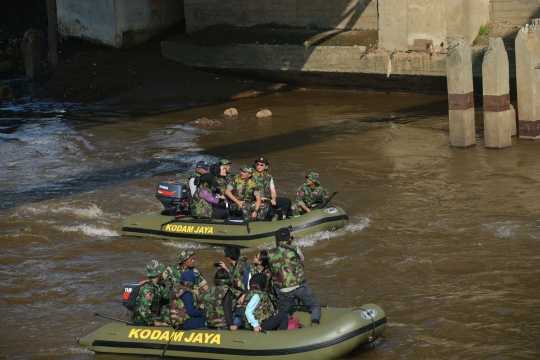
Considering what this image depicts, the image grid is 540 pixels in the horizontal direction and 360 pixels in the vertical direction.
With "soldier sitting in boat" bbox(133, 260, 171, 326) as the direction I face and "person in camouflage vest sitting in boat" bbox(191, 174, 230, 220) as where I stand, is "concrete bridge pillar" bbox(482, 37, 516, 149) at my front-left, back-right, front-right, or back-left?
back-left

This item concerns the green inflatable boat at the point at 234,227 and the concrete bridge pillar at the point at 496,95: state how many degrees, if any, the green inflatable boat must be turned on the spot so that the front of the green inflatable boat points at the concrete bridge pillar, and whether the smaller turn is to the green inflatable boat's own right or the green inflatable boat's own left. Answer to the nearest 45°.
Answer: approximately 45° to the green inflatable boat's own left

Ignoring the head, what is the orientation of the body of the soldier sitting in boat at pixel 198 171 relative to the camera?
to the viewer's right

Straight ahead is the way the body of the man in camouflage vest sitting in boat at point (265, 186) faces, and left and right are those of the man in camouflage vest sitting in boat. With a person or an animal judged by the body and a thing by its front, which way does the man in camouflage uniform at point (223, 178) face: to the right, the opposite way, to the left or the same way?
the same way

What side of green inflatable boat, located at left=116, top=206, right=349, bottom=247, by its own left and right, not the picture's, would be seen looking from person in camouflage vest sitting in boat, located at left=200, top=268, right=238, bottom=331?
right

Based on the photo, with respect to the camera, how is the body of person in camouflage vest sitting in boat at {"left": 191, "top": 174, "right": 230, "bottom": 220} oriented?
to the viewer's right

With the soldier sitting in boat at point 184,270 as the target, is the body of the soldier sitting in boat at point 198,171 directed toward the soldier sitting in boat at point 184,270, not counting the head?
no

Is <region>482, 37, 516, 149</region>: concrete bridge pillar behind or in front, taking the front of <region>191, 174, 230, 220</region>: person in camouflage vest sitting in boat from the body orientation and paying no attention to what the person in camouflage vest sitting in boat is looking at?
in front

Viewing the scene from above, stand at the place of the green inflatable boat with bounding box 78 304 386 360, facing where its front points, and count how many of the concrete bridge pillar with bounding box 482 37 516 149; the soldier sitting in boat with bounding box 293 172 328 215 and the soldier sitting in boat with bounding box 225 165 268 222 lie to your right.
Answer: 0

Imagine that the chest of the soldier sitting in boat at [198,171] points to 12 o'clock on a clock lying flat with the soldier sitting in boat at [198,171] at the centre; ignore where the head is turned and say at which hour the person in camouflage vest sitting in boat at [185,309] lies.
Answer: the person in camouflage vest sitting in boat at [185,309] is roughly at 3 o'clock from the soldier sitting in boat at [198,171].

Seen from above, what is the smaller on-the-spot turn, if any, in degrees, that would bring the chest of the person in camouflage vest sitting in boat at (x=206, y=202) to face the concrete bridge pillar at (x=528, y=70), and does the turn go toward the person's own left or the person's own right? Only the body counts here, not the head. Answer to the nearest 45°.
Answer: approximately 45° to the person's own left

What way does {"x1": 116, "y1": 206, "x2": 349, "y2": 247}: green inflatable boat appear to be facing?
to the viewer's right

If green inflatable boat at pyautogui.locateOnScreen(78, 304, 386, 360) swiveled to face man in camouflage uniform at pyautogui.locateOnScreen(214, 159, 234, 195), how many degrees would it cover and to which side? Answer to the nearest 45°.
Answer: approximately 90° to its left

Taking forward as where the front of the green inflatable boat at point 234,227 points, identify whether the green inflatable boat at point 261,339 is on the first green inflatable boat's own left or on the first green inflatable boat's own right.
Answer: on the first green inflatable boat's own right

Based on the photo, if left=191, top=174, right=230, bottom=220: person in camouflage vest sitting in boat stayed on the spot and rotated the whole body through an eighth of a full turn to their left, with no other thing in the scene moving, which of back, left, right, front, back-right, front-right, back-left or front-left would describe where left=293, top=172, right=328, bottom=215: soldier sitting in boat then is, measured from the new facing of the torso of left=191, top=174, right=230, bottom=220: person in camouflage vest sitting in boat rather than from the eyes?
front-right

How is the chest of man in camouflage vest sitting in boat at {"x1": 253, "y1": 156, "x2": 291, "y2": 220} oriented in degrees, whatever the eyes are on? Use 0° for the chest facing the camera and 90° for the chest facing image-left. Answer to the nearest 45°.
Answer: approximately 315°

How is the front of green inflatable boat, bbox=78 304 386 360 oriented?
to the viewer's right

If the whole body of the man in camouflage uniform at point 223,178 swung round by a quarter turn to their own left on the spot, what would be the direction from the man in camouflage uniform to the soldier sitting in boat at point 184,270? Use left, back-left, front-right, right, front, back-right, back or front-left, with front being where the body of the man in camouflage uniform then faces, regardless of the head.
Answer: back-right
